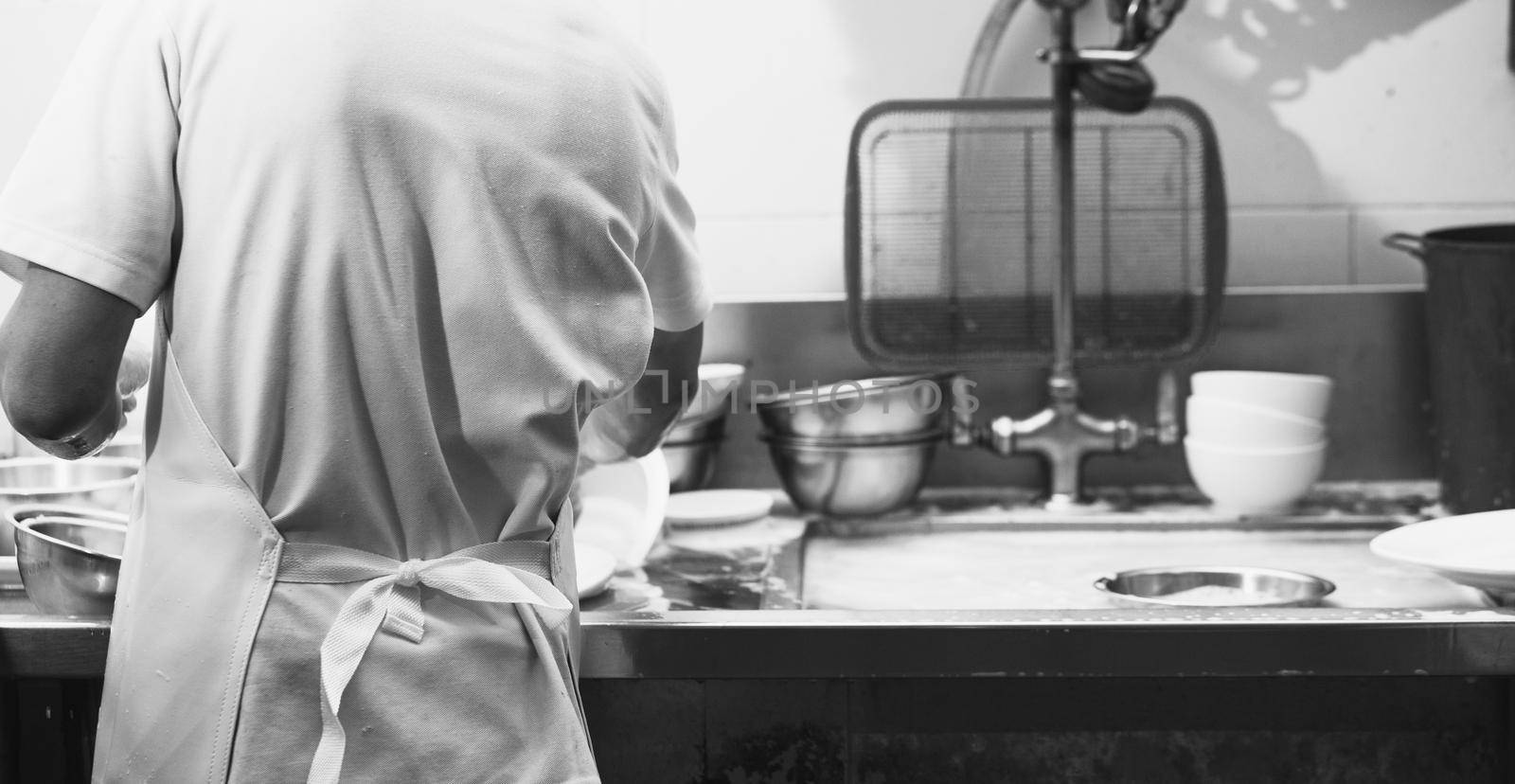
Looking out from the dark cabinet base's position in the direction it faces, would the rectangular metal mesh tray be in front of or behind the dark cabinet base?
behind

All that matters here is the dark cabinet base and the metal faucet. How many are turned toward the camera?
2

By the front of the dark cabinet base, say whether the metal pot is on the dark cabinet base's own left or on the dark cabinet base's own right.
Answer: on the dark cabinet base's own left

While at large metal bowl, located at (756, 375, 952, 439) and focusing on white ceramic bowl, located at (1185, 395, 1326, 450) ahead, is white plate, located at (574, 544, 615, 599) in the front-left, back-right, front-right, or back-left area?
back-right

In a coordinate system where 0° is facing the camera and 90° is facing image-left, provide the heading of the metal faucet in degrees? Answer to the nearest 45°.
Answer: approximately 0°

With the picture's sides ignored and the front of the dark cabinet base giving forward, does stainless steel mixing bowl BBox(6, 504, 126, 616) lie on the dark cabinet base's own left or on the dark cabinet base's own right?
on the dark cabinet base's own right
